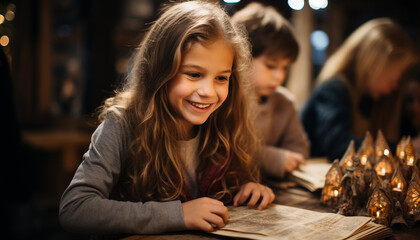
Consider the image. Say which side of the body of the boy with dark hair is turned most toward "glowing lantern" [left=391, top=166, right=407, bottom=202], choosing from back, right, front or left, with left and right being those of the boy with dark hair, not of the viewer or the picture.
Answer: front

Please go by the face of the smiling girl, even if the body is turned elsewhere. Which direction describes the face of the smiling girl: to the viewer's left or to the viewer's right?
to the viewer's right

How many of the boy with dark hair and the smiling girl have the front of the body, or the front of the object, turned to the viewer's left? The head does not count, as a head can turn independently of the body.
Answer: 0

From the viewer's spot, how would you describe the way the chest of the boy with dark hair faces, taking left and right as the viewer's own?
facing the viewer and to the right of the viewer

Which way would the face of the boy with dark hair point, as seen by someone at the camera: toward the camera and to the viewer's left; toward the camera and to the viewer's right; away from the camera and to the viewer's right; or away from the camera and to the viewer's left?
toward the camera and to the viewer's right

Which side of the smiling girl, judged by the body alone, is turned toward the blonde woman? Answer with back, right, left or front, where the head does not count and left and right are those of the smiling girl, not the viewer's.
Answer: left

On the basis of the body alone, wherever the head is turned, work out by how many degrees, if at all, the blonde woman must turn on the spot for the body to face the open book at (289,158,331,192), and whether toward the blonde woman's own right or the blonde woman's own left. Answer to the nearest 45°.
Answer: approximately 45° to the blonde woman's own right

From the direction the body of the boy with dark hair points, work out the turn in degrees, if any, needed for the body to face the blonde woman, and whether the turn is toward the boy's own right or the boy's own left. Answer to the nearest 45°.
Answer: approximately 90° to the boy's own left

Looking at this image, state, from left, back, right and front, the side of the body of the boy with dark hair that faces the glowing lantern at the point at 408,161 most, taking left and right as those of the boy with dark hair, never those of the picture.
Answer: front

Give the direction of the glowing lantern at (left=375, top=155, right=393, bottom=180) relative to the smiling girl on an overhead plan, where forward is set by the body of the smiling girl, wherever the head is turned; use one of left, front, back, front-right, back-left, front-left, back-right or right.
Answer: front-left
